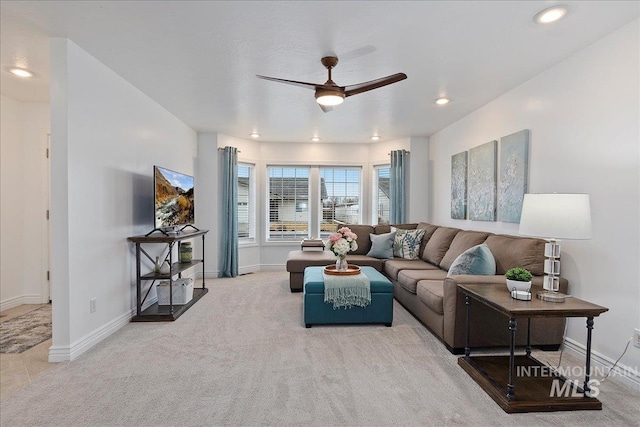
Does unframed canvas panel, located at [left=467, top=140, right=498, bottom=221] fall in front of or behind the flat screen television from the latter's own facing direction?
in front

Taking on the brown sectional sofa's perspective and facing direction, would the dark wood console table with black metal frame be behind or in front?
in front

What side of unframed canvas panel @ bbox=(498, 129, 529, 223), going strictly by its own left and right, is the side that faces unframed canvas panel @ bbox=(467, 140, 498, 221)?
right

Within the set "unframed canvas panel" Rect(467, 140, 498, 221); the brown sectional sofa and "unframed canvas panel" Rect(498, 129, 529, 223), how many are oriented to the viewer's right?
0

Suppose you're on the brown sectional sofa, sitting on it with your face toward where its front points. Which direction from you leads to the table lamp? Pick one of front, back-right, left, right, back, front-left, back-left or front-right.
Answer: left

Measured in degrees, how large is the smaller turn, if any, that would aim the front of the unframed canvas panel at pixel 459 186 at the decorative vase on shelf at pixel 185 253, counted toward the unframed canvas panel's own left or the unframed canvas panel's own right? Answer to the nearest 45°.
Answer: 0° — it already faces it

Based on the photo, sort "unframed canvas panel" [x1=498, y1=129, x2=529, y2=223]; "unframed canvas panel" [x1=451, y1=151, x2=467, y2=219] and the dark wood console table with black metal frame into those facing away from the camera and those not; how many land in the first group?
0

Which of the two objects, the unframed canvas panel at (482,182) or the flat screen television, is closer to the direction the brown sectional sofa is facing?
the flat screen television

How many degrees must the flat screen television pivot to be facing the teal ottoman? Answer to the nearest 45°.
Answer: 0° — it already faces it

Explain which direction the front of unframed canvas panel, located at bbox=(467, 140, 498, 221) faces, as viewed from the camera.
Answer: facing the viewer and to the left of the viewer

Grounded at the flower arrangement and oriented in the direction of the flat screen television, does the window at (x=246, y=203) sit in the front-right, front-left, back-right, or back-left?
front-right

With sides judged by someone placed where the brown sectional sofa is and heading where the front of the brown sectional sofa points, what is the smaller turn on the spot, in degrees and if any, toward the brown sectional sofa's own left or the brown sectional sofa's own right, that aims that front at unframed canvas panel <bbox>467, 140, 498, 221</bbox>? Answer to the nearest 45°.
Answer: approximately 135° to the brown sectional sofa's own right

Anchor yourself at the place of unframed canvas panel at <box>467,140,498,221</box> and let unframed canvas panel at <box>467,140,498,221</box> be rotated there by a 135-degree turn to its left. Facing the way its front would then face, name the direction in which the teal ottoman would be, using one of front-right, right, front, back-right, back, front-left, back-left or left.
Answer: back-right

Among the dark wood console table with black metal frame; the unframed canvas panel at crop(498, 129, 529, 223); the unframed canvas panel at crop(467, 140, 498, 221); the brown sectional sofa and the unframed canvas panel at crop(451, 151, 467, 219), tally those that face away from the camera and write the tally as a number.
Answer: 0

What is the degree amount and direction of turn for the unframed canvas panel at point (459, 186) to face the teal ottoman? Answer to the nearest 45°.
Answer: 0° — it already faces it

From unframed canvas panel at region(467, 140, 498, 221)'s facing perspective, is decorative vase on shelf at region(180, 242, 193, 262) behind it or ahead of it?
ahead

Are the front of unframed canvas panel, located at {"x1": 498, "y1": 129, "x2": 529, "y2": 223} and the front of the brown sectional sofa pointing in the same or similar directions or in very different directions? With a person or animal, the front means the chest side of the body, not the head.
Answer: same or similar directions

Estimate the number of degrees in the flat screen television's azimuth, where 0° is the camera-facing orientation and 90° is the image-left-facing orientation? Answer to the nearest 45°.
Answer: approximately 315°
